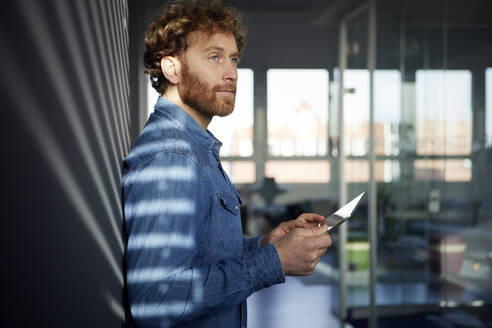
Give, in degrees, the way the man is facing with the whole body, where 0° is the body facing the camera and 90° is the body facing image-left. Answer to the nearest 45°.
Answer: approximately 270°
